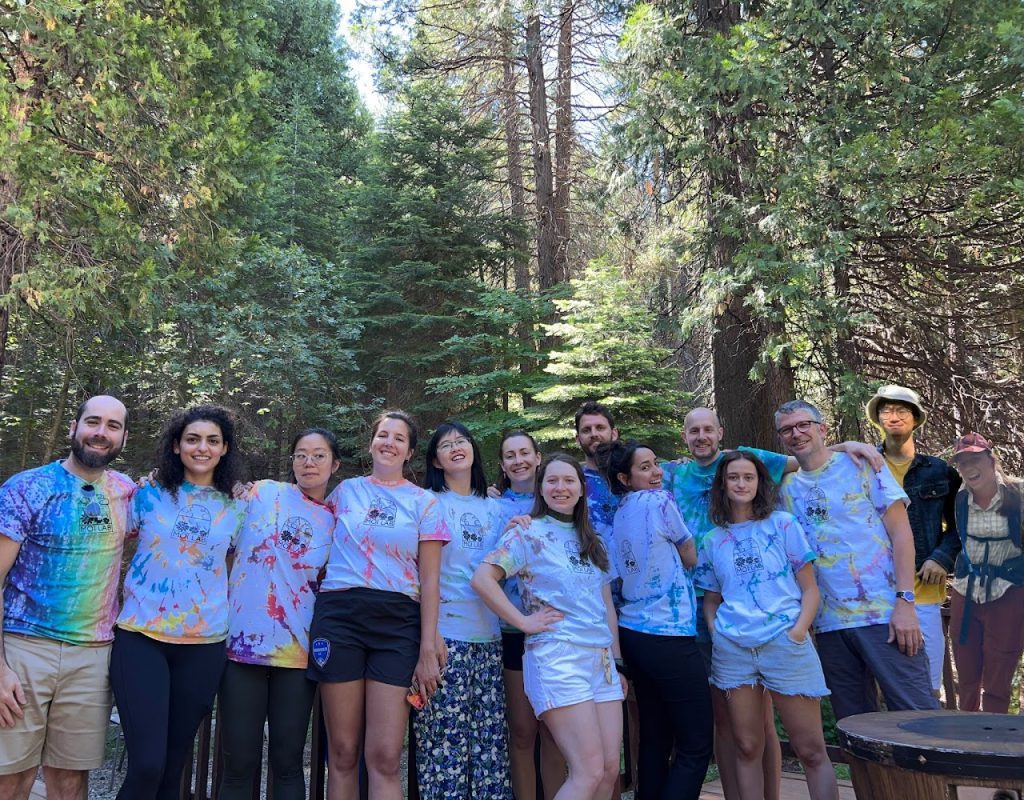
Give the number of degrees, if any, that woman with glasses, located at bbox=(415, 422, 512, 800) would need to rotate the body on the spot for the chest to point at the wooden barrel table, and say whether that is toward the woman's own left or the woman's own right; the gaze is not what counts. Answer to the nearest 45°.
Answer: approximately 45° to the woman's own left

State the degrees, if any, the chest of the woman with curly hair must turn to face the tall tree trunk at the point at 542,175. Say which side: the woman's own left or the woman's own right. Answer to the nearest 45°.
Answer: approximately 135° to the woman's own left

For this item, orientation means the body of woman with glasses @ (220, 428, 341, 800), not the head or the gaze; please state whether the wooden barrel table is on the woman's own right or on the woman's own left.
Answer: on the woman's own left

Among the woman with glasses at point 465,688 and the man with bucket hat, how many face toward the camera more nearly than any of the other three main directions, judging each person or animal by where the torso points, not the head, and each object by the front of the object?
2

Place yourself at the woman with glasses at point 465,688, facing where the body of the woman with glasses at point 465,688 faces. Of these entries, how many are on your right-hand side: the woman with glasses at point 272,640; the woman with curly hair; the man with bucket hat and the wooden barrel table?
2

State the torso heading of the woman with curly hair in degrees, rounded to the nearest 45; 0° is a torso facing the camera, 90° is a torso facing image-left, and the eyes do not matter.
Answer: approximately 0°

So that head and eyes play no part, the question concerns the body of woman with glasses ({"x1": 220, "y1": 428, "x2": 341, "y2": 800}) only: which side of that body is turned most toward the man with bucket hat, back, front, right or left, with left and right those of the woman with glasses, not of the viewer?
left
